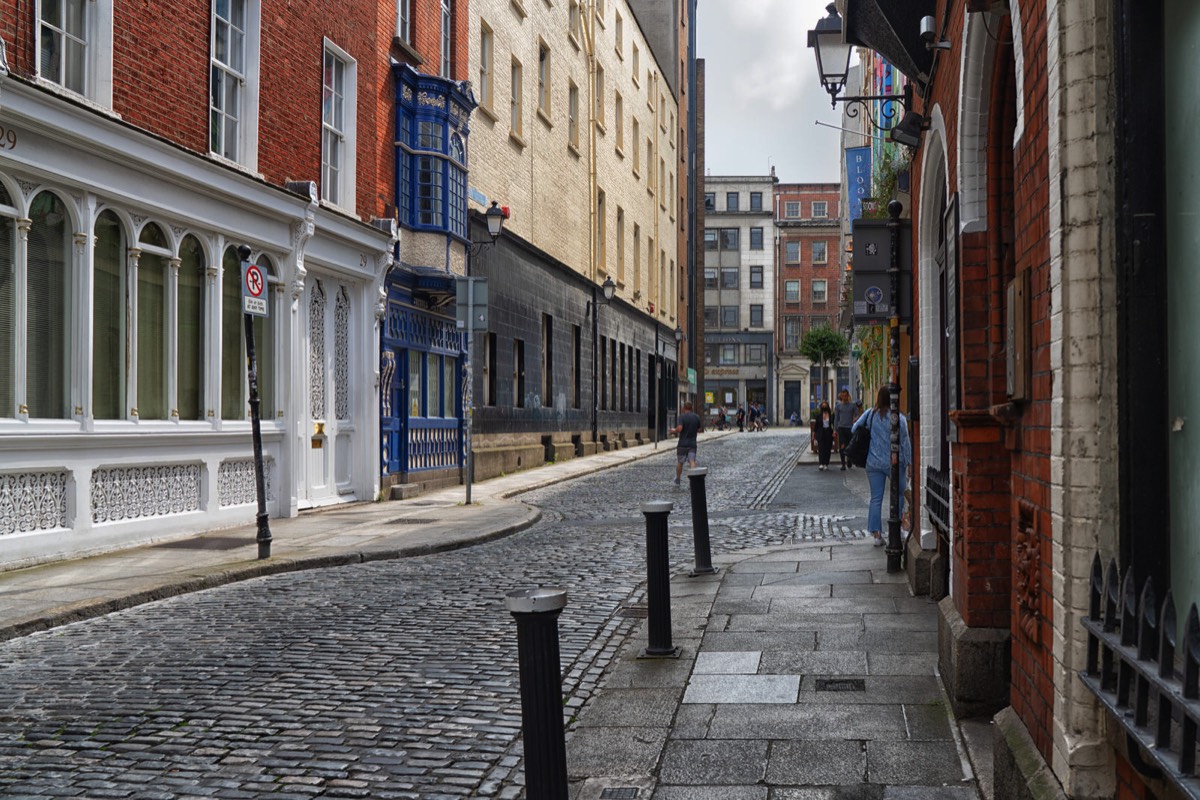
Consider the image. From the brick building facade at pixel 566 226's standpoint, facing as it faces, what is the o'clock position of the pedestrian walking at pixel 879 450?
The pedestrian walking is roughly at 1 o'clock from the brick building facade.

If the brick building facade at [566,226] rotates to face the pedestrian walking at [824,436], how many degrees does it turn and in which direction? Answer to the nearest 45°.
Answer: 0° — it already faces them

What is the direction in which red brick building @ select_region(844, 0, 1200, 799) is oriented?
to the viewer's left

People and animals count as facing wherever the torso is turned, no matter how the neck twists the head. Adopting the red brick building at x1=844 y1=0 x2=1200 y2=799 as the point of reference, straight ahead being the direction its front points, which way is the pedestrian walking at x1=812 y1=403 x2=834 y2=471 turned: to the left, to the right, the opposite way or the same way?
to the left

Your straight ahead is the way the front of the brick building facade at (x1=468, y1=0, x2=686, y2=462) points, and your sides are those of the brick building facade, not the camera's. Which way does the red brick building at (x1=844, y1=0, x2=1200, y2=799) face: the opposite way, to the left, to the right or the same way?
the opposite way

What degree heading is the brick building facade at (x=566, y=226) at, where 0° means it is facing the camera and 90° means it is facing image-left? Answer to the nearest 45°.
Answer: approximately 315°

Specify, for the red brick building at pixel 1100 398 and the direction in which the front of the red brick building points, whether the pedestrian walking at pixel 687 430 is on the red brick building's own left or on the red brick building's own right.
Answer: on the red brick building's own right

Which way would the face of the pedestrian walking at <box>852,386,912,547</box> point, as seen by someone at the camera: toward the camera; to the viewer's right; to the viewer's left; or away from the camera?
away from the camera

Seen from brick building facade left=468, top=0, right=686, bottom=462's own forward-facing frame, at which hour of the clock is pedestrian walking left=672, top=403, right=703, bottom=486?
The pedestrian walking is roughly at 1 o'clock from the brick building facade.
